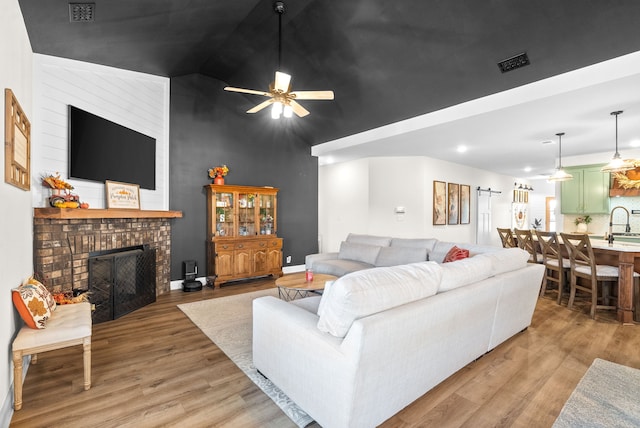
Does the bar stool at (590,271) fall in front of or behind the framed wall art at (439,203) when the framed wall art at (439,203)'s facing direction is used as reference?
in front

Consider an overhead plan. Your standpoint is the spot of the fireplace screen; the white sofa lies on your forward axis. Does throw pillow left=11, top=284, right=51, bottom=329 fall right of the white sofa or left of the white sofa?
right

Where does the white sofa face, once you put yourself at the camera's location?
facing away from the viewer and to the left of the viewer

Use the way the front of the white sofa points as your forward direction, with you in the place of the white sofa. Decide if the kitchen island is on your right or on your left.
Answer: on your right

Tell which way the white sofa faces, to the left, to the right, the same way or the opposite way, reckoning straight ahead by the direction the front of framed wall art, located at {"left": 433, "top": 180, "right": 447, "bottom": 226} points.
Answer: the opposite way

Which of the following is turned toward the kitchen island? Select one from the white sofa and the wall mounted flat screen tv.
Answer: the wall mounted flat screen tv

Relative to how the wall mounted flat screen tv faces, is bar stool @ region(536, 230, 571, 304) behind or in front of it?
in front

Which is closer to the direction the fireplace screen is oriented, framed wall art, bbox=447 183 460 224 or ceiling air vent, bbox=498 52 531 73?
the ceiling air vent

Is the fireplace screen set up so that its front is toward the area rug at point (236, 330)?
yes

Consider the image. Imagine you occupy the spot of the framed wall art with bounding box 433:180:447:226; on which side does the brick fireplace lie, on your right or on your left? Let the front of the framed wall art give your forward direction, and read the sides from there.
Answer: on your right

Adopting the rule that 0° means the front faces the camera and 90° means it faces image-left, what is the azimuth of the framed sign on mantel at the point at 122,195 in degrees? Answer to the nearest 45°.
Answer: approximately 315°

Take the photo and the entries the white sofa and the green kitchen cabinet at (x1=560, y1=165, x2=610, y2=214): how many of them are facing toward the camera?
1

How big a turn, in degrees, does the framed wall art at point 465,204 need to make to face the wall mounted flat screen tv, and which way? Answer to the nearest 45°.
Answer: approximately 90° to its right

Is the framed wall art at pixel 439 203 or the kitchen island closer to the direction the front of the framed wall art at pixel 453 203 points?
the kitchen island

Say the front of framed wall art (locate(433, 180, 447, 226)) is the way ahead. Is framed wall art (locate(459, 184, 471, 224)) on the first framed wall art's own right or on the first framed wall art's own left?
on the first framed wall art's own left

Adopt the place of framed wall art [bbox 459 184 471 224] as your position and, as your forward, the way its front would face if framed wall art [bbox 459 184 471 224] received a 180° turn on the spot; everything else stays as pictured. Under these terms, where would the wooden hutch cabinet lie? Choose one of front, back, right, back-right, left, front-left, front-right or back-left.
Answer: left

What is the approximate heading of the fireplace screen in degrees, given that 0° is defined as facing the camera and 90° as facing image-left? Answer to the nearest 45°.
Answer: approximately 315°

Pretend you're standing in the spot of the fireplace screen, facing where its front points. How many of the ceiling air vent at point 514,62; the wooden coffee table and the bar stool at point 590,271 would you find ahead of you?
3
